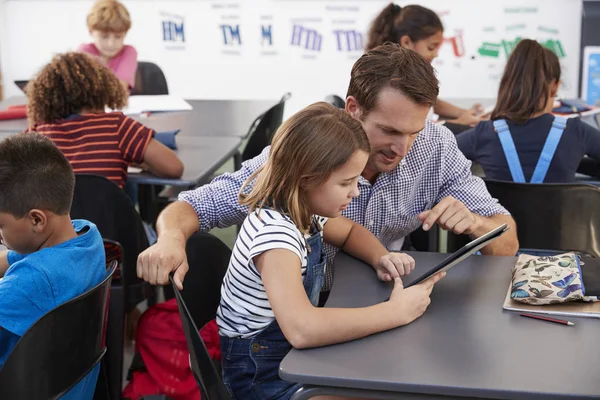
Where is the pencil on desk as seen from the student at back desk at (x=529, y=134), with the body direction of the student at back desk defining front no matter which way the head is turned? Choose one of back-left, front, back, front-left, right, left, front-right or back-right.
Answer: back

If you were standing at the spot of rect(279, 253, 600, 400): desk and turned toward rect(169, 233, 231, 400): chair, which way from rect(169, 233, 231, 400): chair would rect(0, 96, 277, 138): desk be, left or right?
right

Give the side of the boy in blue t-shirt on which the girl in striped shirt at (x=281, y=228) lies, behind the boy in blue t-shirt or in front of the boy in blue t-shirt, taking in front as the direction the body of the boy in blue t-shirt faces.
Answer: behind

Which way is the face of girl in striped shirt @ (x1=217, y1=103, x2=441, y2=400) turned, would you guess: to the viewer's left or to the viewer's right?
to the viewer's right

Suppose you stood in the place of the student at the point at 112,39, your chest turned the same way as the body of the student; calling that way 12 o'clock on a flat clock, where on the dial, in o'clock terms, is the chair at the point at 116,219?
The chair is roughly at 12 o'clock from the student.

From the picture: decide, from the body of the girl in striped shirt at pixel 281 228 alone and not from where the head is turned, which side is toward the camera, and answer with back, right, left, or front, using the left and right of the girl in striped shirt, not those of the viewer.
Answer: right

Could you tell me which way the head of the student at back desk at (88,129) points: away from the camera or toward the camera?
away from the camera

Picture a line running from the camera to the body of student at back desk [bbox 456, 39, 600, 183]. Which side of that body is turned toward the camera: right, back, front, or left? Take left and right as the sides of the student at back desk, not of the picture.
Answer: back

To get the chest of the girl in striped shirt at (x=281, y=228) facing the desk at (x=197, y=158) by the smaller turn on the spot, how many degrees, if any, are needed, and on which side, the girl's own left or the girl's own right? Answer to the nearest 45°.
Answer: approximately 90° to the girl's own left

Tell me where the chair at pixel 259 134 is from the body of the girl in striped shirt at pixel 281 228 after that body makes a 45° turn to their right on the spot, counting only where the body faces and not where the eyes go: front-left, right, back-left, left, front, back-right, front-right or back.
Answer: back-left
